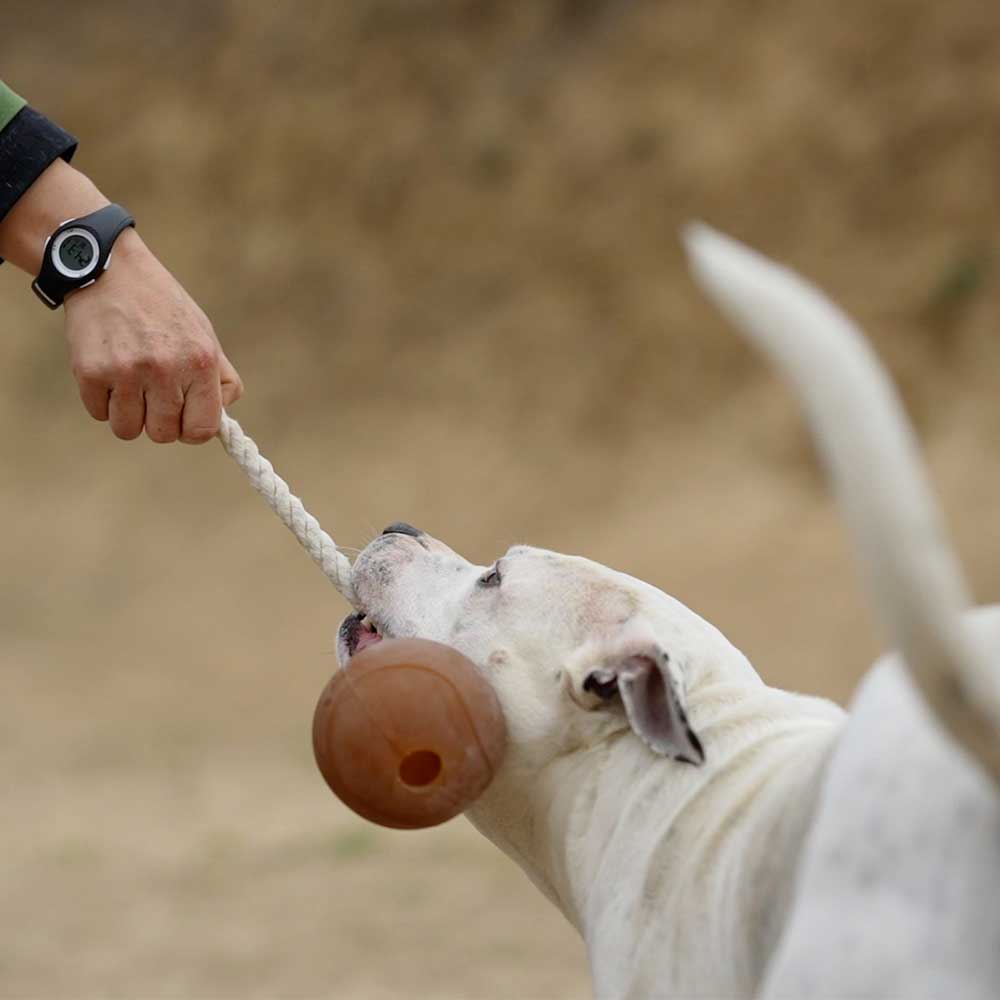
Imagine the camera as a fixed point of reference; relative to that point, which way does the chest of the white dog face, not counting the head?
to the viewer's left
